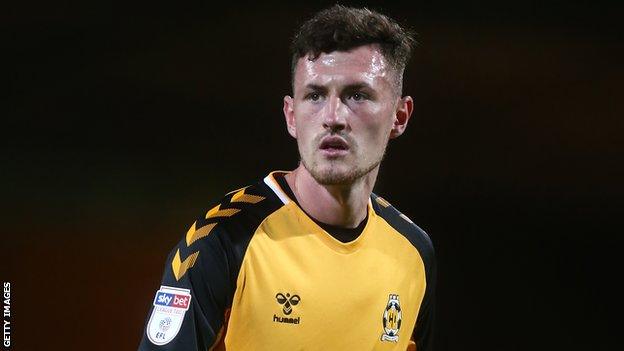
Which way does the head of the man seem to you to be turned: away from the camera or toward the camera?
toward the camera

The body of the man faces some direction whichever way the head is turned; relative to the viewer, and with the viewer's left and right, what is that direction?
facing the viewer and to the right of the viewer
